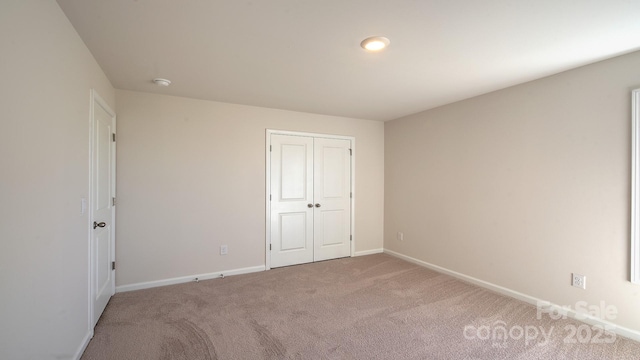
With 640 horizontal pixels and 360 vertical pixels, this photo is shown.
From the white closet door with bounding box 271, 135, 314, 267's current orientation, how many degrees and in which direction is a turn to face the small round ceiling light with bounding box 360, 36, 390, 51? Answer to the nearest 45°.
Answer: approximately 45° to its right

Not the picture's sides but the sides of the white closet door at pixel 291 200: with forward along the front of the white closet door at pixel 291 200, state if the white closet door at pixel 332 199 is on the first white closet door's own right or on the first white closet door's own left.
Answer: on the first white closet door's own left

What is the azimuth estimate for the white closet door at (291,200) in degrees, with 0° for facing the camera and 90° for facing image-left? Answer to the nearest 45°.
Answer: approximately 315°

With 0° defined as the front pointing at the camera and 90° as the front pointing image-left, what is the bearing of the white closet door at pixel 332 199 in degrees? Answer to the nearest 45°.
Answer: approximately 315°

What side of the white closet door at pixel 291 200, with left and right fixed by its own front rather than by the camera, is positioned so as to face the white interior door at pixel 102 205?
right

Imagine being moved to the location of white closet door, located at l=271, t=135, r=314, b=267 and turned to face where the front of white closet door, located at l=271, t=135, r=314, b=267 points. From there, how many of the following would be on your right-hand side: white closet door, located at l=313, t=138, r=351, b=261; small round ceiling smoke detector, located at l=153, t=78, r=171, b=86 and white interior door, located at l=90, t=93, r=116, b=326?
2

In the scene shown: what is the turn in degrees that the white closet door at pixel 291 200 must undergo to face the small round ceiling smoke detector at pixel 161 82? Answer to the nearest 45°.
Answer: approximately 90° to its right

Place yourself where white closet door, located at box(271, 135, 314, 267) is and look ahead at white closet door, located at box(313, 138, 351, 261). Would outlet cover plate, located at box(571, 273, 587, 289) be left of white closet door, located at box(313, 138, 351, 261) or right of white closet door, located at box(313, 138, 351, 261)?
right
